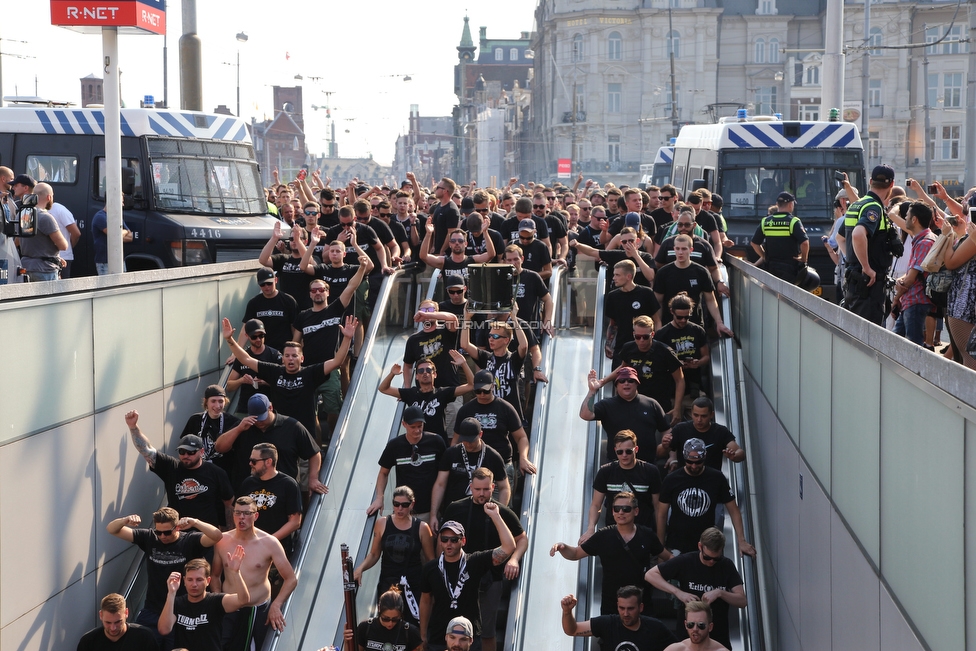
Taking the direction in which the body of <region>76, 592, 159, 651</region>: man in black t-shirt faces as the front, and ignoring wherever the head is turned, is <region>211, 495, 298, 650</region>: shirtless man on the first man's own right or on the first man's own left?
on the first man's own left

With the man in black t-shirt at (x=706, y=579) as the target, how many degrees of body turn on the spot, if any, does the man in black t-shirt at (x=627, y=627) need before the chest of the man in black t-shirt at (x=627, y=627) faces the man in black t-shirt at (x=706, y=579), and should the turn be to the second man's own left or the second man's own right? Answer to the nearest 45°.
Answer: approximately 135° to the second man's own left

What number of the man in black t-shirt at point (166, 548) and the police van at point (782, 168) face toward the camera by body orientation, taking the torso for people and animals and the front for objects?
2

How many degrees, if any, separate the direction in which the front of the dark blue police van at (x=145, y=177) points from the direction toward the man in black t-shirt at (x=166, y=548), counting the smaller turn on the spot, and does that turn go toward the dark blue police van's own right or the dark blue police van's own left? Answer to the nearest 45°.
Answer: approximately 45° to the dark blue police van's own right

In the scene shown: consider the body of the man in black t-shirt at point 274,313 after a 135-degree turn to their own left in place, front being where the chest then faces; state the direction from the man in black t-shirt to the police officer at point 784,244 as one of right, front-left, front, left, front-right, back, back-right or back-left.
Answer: front-right

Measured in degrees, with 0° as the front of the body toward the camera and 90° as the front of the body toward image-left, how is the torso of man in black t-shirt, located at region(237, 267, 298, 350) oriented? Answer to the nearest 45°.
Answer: approximately 0°

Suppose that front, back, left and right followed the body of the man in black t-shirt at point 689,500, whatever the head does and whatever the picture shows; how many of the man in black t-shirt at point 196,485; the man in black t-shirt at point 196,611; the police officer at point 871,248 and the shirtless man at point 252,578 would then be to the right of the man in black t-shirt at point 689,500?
3
